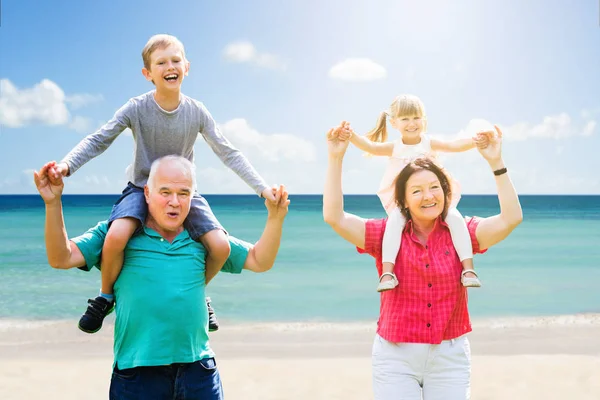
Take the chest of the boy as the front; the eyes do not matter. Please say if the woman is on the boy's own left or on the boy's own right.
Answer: on the boy's own left

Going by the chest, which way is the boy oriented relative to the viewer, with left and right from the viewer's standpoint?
facing the viewer

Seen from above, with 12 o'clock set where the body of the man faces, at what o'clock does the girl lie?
The girl is roughly at 8 o'clock from the man.

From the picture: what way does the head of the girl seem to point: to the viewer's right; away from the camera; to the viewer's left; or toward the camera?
toward the camera

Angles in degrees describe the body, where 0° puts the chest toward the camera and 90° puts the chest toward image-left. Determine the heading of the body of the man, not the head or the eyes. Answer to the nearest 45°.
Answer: approximately 0°

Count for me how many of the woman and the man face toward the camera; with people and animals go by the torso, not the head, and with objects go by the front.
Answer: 2

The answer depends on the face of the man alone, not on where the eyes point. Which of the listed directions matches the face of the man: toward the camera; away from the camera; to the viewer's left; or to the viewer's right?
toward the camera

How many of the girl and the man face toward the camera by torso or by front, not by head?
2

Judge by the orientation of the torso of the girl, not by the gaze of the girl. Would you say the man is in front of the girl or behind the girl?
in front

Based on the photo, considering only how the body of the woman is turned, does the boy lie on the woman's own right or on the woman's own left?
on the woman's own right

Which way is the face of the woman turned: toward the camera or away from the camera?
toward the camera
